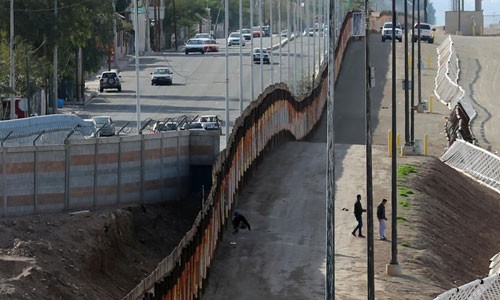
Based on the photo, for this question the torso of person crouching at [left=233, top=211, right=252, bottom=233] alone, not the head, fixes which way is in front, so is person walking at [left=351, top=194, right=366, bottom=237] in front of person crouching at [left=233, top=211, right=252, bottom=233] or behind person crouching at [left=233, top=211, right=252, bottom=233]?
behind

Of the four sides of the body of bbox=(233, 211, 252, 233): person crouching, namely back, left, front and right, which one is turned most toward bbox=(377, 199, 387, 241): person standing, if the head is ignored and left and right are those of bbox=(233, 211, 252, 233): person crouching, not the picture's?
back

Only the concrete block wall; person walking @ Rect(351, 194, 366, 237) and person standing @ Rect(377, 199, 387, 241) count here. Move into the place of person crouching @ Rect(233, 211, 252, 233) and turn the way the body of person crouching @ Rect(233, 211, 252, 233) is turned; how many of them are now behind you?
2

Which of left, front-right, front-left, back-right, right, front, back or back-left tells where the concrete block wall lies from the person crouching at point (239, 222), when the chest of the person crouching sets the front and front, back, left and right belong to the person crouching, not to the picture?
front-right

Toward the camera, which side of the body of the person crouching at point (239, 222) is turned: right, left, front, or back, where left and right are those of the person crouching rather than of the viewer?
left

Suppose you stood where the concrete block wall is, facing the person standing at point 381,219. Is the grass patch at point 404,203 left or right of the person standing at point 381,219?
left
